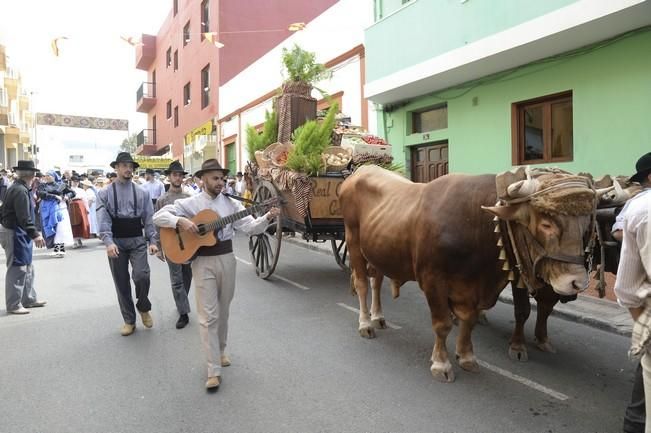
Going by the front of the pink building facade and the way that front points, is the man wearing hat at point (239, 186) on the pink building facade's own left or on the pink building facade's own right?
on the pink building facade's own left

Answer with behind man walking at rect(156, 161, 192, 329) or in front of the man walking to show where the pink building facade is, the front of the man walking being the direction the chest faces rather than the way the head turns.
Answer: behind

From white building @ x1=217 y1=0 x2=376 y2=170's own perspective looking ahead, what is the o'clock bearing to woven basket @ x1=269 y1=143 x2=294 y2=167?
The woven basket is roughly at 11 o'clock from the white building.

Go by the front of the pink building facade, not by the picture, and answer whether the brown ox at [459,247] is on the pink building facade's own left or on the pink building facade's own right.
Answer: on the pink building facade's own left

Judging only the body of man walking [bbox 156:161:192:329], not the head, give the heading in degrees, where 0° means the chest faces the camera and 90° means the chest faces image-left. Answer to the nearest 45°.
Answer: approximately 0°

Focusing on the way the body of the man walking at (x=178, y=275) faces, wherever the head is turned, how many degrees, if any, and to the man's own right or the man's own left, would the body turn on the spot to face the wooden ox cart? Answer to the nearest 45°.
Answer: approximately 135° to the man's own left

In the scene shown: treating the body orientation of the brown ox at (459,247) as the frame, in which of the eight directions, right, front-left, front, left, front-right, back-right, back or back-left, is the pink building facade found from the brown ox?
back

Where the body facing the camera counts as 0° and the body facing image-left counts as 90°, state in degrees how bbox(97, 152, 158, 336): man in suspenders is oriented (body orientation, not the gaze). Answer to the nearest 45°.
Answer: approximately 0°

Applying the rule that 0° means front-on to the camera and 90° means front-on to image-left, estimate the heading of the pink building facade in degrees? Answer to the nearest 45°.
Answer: approximately 45°
